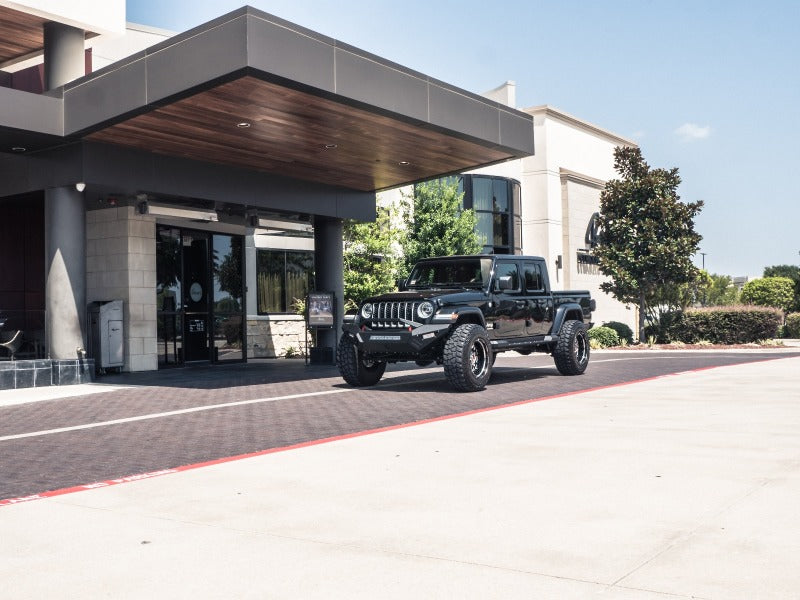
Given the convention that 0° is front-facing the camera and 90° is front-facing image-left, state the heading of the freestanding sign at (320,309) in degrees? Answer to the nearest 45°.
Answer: approximately 0°

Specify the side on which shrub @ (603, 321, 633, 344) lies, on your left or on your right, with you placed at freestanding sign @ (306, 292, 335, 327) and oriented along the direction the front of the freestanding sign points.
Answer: on your left

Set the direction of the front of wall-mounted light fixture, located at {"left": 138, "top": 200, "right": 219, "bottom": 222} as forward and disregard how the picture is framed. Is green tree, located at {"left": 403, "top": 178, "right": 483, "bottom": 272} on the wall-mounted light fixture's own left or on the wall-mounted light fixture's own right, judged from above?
on the wall-mounted light fixture's own left

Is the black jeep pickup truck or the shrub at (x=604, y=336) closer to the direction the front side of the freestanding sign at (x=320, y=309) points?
the black jeep pickup truck

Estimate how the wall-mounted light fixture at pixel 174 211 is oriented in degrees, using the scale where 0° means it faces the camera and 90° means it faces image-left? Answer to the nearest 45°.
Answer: approximately 315°

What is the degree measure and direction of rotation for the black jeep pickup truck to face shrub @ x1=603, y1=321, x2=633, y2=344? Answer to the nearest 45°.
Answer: approximately 135° to its right

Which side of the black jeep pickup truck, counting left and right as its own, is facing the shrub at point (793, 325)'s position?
back

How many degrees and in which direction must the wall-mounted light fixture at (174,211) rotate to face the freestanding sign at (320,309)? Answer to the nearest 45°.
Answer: approximately 90° to its left

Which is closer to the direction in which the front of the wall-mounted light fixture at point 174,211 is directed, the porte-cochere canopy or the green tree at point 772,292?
the porte-cochere canopy

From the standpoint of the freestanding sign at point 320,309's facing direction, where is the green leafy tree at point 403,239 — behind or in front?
behind

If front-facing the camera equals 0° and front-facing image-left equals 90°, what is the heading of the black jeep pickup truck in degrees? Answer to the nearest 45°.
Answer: approximately 45°

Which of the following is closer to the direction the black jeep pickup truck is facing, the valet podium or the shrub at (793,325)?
the valet podium

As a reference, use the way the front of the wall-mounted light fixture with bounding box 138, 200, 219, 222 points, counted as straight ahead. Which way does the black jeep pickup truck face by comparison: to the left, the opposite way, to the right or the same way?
to the right

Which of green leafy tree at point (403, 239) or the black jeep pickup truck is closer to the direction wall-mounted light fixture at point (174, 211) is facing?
the black jeep pickup truck
